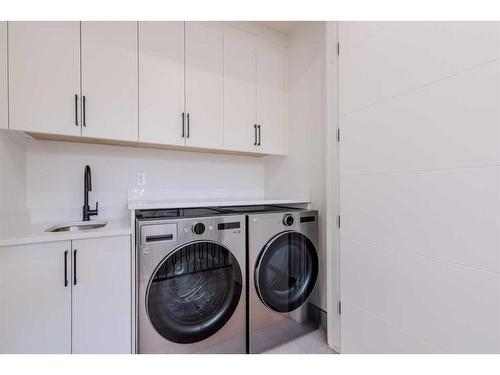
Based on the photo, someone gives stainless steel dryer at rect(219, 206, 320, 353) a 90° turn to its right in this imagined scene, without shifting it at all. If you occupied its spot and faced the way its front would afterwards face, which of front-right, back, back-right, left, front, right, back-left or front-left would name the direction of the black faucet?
front-right

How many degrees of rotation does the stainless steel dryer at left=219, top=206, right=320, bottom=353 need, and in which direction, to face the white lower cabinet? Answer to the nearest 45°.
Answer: approximately 90° to its right

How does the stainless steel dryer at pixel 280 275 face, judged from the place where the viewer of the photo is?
facing the viewer and to the right of the viewer

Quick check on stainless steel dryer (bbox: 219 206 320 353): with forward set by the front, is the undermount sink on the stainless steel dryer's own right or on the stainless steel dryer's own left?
on the stainless steel dryer's own right

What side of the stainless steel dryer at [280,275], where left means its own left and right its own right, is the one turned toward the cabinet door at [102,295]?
right
